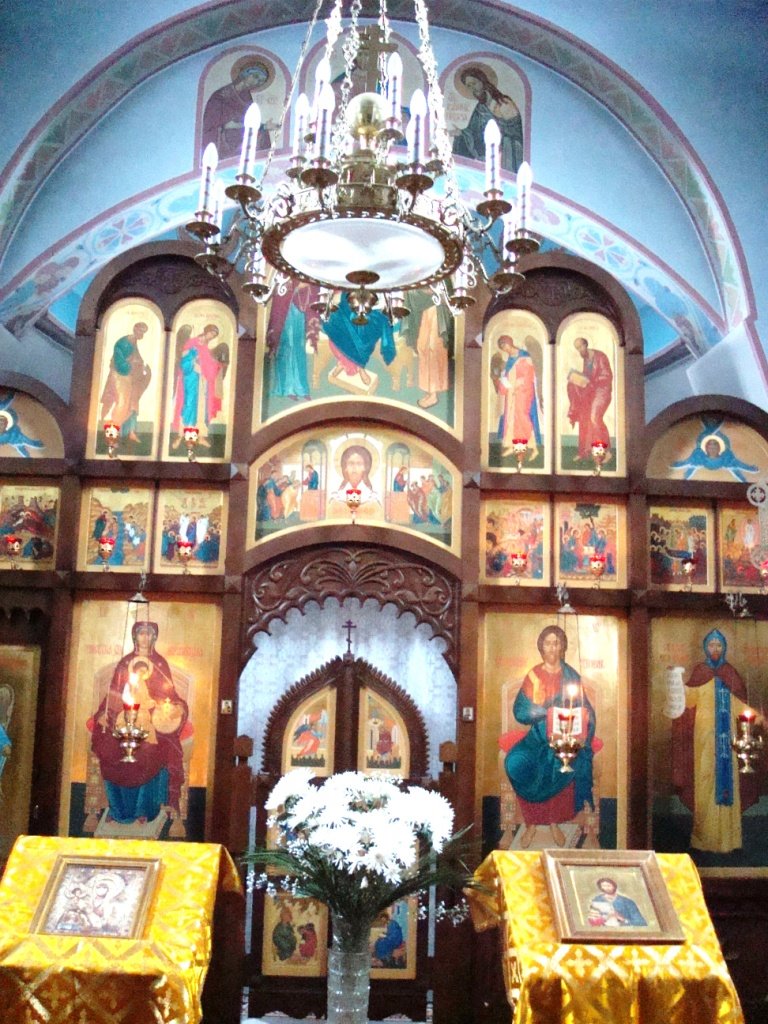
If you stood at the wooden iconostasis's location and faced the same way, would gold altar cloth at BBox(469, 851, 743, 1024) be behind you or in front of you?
in front

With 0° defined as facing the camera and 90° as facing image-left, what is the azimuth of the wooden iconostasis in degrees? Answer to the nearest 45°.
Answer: approximately 0°

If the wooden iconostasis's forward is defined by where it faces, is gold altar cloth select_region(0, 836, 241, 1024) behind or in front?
in front

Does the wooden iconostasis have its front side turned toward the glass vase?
yes

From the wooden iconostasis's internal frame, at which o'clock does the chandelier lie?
The chandelier is roughly at 12 o'clock from the wooden iconostasis.

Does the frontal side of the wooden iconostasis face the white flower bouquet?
yes

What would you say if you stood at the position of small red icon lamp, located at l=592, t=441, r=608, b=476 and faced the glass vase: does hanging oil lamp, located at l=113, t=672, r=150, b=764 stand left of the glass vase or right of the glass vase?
right

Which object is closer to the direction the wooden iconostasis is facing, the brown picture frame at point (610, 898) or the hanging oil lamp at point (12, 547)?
the brown picture frame

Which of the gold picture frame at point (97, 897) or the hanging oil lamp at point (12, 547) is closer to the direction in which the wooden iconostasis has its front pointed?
the gold picture frame
